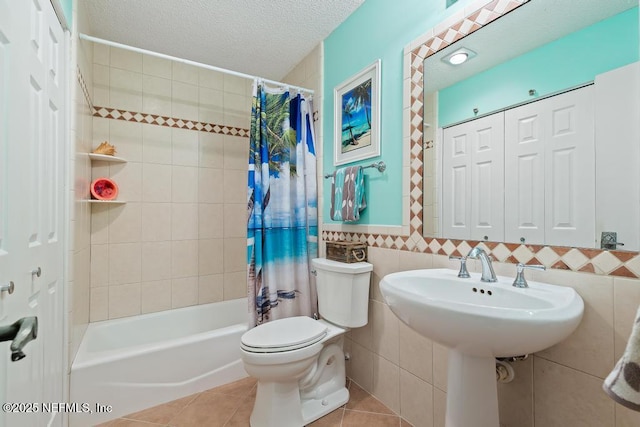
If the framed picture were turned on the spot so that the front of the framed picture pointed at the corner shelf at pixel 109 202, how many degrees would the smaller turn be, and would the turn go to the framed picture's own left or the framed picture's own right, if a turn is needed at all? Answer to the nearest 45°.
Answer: approximately 45° to the framed picture's own right

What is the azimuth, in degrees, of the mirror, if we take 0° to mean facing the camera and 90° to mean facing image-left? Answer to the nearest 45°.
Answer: approximately 45°

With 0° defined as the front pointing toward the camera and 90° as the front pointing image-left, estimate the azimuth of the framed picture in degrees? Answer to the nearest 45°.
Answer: approximately 45°

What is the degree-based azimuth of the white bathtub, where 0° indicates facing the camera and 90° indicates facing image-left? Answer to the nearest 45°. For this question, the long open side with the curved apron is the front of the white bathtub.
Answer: approximately 315°

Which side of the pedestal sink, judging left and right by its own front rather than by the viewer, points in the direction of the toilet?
right
